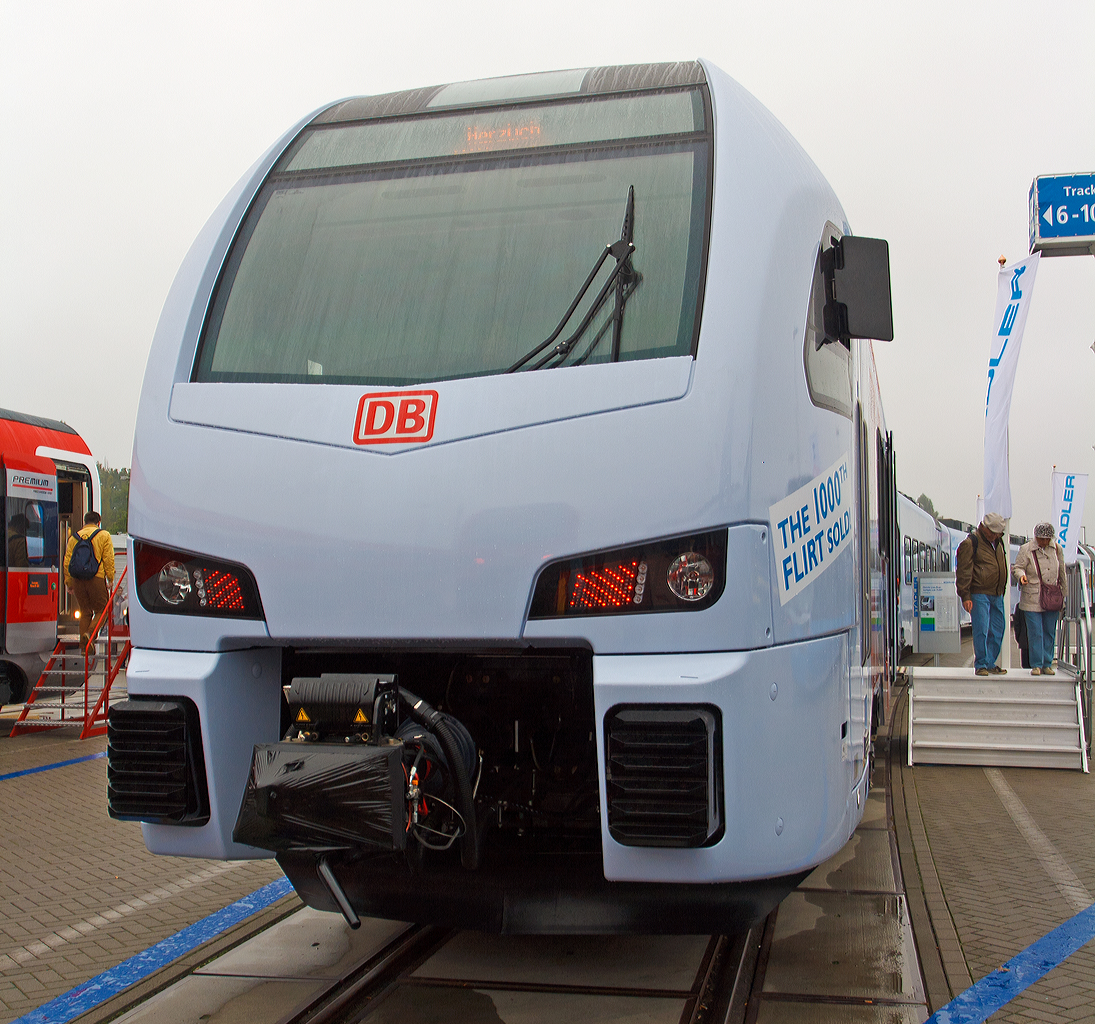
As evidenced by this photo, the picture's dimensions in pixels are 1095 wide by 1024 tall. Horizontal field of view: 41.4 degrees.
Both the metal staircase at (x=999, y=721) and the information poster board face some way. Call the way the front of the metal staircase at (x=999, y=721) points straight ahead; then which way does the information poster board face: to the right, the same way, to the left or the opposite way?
the same way

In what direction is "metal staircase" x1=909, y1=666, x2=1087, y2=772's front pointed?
toward the camera

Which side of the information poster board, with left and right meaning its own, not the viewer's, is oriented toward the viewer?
front

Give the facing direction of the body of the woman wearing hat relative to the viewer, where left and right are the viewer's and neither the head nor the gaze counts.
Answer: facing the viewer

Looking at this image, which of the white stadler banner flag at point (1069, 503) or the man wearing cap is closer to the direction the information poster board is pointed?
the man wearing cap

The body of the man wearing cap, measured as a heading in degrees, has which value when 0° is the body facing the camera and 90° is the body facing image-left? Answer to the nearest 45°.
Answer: approximately 315°

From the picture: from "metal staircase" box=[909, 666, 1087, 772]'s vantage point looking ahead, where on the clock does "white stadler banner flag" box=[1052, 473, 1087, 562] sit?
The white stadler banner flag is roughly at 6 o'clock from the metal staircase.

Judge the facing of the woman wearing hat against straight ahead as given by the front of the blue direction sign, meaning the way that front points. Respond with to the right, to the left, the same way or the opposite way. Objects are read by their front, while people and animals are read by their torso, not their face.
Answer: the same way

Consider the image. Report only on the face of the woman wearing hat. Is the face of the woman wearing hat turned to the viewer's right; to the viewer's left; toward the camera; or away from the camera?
toward the camera
